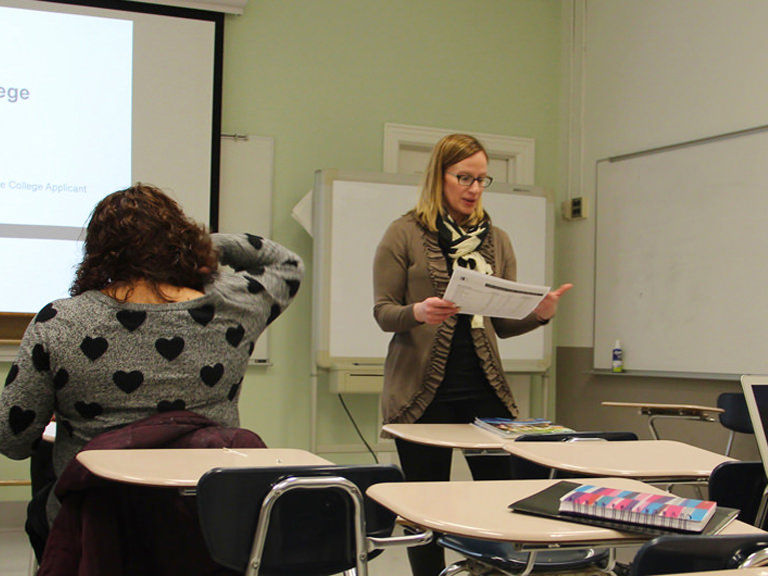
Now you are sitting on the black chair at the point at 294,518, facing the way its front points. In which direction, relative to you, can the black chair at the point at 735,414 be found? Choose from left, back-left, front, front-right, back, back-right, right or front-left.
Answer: front-right

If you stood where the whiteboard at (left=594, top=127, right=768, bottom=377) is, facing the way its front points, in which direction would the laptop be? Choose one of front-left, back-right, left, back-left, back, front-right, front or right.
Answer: front-left

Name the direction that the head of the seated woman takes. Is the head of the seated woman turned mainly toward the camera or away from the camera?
away from the camera

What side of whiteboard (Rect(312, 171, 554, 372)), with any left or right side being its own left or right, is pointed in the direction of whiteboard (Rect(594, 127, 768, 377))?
left

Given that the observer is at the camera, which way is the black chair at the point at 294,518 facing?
facing away from the viewer

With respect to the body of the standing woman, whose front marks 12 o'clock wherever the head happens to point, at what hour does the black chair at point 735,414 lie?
The black chair is roughly at 9 o'clock from the standing woman.

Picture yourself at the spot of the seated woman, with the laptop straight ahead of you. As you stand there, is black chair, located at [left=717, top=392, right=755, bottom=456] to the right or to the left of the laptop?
left

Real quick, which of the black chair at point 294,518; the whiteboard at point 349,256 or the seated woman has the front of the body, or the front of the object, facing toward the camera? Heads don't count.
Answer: the whiteboard

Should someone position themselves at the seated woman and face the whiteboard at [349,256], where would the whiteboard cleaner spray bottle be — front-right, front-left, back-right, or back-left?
front-right

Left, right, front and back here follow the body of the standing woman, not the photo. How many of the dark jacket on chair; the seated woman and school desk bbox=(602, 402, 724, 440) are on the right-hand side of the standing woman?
2

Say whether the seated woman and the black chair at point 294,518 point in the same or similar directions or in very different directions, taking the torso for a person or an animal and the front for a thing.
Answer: same or similar directions

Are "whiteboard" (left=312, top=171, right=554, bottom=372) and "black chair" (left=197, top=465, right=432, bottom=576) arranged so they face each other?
yes

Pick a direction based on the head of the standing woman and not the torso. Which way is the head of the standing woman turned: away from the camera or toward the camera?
toward the camera

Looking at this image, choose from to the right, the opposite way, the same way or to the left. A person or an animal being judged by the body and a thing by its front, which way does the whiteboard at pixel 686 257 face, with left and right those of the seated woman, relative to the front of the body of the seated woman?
to the left

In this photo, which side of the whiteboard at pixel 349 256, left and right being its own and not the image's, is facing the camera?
front

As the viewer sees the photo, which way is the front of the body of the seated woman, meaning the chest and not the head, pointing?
away from the camera

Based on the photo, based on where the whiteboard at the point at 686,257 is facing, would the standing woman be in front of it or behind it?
in front
